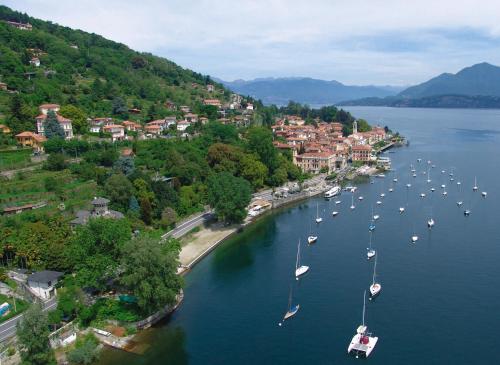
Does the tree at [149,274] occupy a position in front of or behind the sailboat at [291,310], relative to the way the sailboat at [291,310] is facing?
in front

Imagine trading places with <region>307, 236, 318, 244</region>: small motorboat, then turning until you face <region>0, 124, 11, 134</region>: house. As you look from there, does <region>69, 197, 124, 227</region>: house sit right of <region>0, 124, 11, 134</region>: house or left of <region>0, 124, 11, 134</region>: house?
left

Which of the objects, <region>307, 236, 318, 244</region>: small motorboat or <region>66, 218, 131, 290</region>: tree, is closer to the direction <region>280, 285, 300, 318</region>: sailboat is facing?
the tree

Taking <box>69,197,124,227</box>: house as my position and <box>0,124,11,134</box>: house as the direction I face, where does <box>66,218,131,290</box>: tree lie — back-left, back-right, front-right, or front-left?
back-left

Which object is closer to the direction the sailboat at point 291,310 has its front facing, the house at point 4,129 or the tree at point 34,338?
the tree

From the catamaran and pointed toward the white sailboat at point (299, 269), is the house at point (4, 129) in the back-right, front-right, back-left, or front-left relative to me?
front-left

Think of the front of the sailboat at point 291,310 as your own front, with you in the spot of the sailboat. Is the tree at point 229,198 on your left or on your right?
on your right

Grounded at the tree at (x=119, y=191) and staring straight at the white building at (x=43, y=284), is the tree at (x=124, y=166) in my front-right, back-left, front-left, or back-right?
back-right

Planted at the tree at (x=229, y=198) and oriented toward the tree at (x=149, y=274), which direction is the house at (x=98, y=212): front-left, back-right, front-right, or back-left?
front-right

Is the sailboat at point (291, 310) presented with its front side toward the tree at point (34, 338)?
yes

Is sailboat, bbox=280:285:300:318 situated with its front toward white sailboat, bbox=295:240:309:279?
no

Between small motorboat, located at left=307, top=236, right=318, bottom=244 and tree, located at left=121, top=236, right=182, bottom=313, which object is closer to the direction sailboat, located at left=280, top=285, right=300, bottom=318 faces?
the tree

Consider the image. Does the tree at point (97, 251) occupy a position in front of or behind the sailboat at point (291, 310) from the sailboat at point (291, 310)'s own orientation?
in front

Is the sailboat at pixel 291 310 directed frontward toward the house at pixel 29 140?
no

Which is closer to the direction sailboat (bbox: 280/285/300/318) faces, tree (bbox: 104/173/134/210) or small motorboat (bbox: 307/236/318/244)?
the tree

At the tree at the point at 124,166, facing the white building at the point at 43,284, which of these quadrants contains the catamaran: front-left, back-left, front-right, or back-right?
front-left
